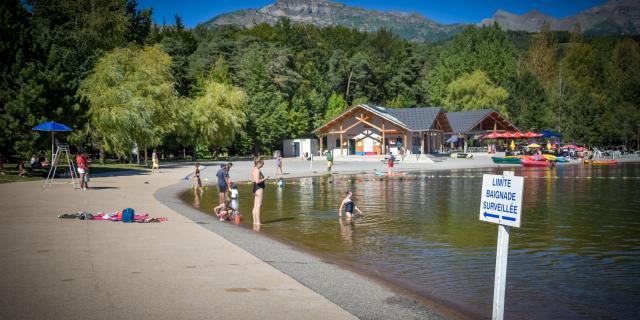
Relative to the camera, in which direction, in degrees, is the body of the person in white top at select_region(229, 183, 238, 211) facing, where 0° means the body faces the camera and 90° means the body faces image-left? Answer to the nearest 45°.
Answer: approximately 180°

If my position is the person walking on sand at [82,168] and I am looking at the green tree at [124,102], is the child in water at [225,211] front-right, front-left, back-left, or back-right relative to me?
back-right

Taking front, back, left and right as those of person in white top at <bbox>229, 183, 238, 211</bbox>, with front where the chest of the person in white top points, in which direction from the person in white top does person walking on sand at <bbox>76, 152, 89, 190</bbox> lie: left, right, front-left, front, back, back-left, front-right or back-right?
front-left
